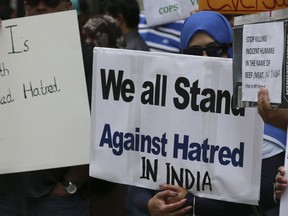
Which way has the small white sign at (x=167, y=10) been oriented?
toward the camera

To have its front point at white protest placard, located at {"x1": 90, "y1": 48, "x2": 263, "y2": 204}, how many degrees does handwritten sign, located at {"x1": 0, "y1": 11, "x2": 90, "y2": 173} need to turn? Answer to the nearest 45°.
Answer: approximately 45° to its left

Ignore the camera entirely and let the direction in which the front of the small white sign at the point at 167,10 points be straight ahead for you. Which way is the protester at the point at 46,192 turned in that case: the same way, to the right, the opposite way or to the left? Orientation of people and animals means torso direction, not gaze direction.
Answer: the same way

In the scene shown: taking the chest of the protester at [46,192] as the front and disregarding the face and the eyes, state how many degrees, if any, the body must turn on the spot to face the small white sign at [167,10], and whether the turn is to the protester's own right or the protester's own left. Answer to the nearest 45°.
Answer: approximately 135° to the protester's own left

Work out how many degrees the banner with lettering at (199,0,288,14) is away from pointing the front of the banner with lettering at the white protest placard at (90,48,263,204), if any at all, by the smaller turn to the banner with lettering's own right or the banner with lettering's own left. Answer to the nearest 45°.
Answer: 0° — it already faces it

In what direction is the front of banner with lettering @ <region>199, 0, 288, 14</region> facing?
toward the camera

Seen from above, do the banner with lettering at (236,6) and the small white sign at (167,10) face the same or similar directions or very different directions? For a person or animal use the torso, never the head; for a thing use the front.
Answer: same or similar directions

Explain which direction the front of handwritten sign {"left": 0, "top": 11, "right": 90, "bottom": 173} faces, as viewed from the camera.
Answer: facing the viewer

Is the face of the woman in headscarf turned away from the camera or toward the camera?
toward the camera
